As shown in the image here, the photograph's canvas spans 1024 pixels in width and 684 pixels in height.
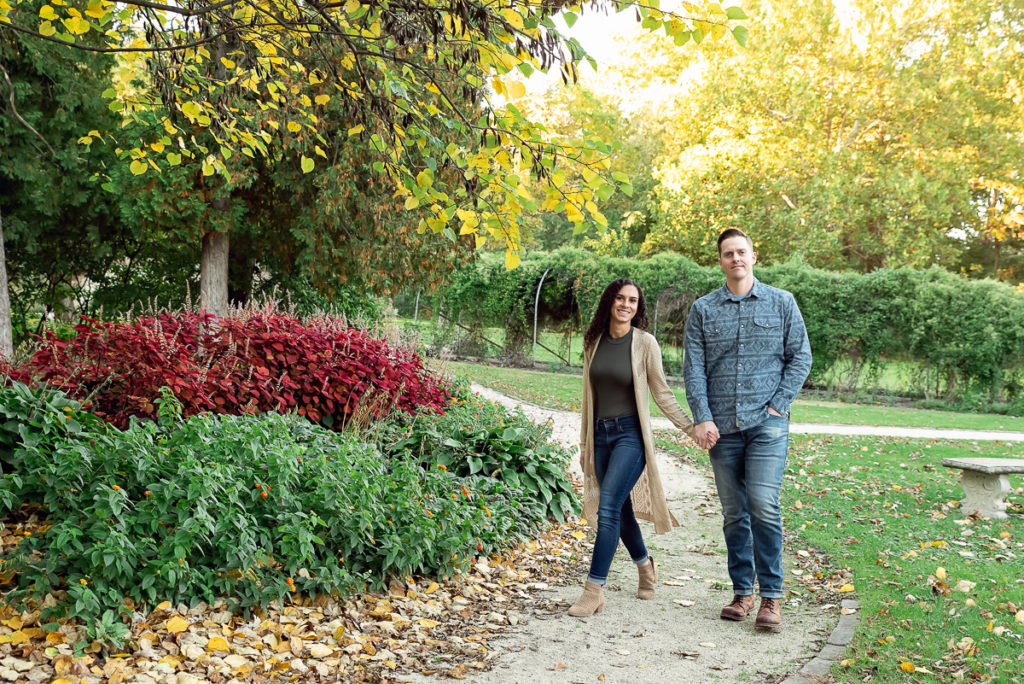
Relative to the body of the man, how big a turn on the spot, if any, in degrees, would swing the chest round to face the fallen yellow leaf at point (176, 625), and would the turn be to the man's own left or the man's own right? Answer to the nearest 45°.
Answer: approximately 45° to the man's own right

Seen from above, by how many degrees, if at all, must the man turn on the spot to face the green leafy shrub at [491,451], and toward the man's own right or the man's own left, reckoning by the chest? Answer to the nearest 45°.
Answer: approximately 135° to the man's own right

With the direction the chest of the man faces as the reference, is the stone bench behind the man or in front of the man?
behind

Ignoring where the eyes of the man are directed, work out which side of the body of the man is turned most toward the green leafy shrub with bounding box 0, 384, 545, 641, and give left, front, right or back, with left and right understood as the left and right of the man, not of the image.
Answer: right

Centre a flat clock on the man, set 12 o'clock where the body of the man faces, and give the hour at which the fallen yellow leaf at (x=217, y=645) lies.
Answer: The fallen yellow leaf is roughly at 2 o'clock from the man.

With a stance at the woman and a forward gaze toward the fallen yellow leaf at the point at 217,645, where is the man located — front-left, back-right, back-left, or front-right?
back-left

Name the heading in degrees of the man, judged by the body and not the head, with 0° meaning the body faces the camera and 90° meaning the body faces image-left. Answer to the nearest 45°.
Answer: approximately 0°
